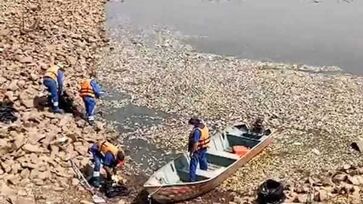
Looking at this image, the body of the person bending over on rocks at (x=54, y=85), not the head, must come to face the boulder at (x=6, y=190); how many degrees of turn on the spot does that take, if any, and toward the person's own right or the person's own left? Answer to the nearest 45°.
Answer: approximately 90° to the person's own right

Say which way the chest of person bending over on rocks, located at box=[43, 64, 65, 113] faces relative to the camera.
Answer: to the viewer's right

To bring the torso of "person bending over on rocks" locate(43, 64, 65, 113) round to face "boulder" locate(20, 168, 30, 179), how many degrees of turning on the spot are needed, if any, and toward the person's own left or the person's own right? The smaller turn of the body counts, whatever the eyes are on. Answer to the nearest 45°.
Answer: approximately 90° to the person's own right

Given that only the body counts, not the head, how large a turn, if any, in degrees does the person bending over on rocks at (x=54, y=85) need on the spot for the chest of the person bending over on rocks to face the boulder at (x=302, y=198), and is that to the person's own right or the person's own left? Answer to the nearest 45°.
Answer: approximately 45° to the person's own right

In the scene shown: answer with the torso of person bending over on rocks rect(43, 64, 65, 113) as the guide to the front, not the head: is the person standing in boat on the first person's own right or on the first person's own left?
on the first person's own right

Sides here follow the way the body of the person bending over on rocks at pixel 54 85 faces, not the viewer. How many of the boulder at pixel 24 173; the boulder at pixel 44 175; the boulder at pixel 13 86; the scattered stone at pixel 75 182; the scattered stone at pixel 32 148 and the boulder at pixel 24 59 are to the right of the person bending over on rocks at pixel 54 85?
4
